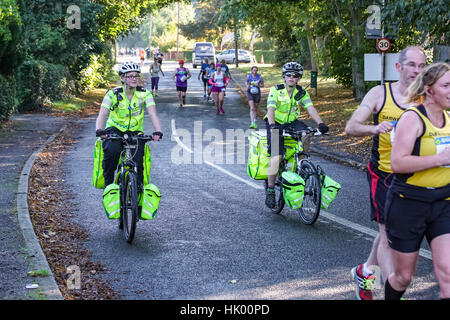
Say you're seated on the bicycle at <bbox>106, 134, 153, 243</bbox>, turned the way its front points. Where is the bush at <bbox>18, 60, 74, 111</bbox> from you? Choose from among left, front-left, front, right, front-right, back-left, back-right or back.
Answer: back

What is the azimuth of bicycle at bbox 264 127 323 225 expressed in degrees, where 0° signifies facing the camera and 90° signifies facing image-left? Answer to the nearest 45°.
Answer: approximately 315°

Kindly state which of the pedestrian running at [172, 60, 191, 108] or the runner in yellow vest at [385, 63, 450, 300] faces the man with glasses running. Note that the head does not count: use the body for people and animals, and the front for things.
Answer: the pedestrian running

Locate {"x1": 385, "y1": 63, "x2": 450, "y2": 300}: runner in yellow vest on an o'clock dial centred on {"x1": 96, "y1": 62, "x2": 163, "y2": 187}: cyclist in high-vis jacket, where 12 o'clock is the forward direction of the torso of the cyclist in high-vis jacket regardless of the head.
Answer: The runner in yellow vest is roughly at 11 o'clock from the cyclist in high-vis jacket.

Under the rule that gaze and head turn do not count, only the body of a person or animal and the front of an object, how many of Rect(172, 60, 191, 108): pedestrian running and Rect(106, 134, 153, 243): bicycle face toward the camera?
2
